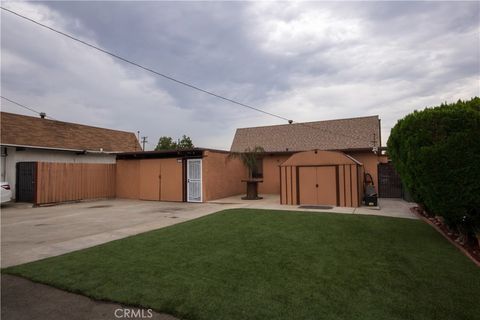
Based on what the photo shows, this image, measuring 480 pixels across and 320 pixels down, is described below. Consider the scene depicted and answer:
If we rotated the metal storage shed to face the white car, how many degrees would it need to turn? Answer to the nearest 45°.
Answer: approximately 90° to its right

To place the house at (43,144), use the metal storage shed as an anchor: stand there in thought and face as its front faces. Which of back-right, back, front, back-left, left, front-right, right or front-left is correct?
right

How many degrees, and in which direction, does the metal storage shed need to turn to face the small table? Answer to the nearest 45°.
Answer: approximately 135° to its right

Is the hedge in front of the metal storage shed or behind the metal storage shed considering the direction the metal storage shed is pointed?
in front

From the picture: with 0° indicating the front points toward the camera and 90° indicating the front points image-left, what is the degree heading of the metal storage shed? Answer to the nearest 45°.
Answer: approximately 0°

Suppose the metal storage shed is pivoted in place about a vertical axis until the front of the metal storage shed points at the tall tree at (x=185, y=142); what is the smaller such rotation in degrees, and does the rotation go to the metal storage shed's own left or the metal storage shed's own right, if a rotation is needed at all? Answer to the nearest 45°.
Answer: approximately 135° to the metal storage shed's own right

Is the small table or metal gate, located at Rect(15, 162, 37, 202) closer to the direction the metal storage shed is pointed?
the metal gate

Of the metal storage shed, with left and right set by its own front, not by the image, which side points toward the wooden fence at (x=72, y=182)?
right

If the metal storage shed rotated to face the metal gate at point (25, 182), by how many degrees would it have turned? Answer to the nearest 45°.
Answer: approximately 90° to its right

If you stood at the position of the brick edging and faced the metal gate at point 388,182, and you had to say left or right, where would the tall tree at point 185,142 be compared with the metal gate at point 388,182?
left
